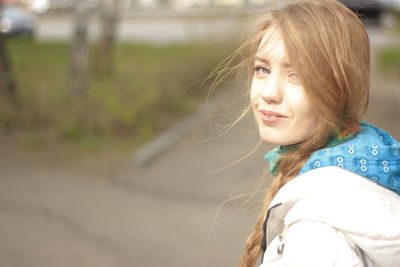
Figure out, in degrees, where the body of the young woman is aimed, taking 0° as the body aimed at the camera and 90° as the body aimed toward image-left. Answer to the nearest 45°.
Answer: approximately 90°

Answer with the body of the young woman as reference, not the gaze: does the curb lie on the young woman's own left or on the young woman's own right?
on the young woman's own right

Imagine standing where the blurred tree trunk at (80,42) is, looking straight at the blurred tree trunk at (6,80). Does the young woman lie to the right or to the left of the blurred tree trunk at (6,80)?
left

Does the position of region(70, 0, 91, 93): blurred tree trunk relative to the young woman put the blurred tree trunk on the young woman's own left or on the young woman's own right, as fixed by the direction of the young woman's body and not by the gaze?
on the young woman's own right

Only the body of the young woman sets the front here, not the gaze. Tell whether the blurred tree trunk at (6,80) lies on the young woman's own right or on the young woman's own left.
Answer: on the young woman's own right
